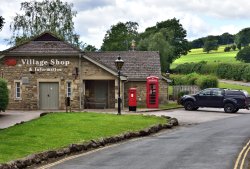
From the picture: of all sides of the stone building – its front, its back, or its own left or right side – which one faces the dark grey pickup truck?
left

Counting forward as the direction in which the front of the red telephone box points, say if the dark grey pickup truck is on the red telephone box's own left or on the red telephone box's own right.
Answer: on the red telephone box's own left

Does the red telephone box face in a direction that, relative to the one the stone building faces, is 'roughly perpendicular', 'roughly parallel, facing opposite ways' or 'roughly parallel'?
roughly parallel

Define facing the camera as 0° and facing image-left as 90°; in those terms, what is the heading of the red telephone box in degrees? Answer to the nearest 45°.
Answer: approximately 0°

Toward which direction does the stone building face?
toward the camera

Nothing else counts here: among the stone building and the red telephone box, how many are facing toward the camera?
2

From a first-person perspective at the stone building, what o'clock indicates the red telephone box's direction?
The red telephone box is roughly at 9 o'clock from the stone building.
